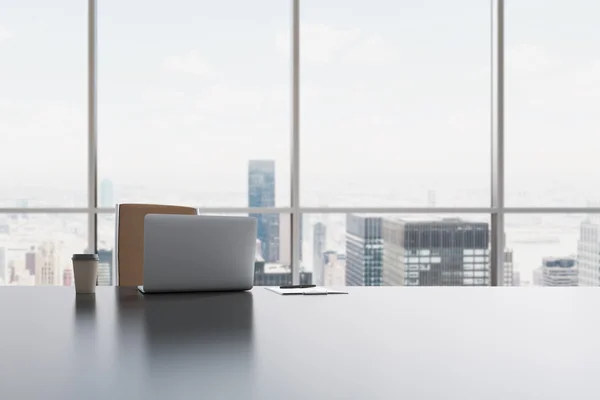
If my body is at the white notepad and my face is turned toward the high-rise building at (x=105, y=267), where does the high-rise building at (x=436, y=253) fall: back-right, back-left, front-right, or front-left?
front-right

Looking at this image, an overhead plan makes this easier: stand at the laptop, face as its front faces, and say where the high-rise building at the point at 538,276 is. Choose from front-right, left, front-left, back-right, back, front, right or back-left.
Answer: front-right

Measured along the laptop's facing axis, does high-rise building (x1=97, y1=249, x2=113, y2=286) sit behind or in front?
in front

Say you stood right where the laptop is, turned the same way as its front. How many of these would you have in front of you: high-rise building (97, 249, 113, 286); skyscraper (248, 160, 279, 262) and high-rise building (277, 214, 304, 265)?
3

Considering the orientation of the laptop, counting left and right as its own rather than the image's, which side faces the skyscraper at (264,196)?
front

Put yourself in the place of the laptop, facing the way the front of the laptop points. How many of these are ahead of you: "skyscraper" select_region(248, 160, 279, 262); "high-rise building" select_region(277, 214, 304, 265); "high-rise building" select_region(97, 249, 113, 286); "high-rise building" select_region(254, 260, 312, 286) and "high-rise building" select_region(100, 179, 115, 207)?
5

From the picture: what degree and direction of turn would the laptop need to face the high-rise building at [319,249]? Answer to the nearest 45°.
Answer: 0° — it already faces it

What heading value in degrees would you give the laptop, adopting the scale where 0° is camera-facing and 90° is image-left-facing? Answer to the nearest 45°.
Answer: approximately 180°

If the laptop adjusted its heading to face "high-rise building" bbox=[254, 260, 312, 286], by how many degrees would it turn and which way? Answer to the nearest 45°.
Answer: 0° — it already faces it

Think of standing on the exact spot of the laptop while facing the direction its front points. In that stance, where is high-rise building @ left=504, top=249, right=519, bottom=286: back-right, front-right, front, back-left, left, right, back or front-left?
front-right

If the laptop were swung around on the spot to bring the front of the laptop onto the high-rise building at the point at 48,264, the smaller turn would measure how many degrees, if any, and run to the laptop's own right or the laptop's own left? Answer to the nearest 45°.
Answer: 0° — it already faces it
